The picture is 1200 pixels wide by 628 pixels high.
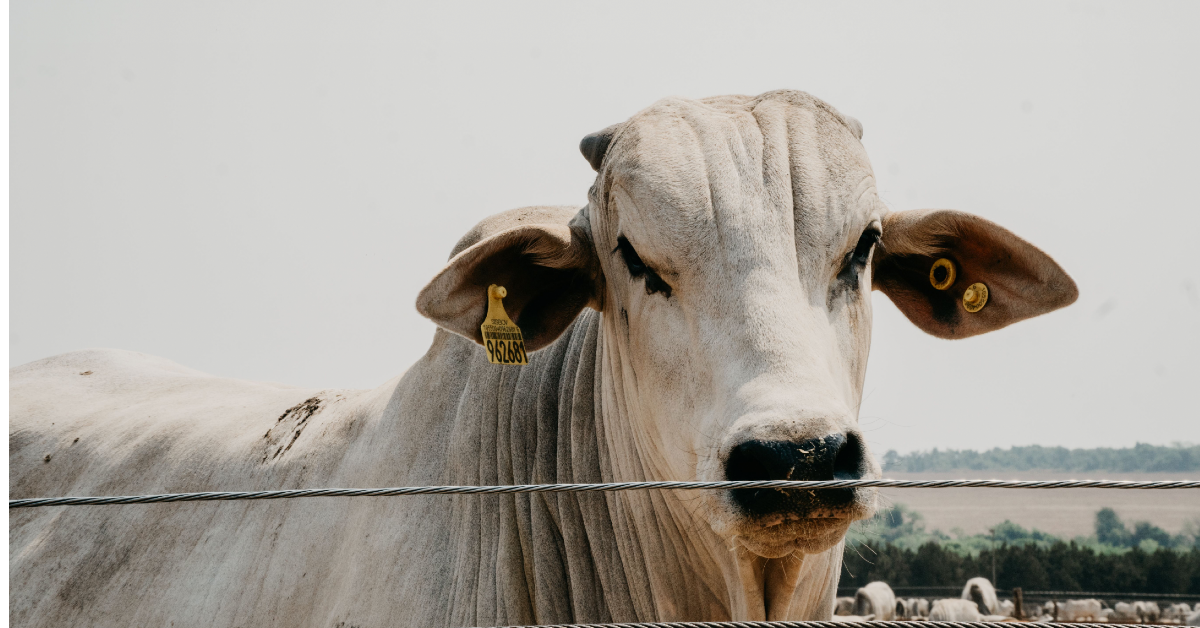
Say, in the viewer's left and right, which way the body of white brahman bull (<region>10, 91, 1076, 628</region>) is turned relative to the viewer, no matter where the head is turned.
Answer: facing the viewer and to the right of the viewer

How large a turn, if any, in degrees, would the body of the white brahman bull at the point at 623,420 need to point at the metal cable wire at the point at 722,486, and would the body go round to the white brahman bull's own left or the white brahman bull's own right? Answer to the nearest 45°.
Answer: approximately 45° to the white brahman bull's own right
